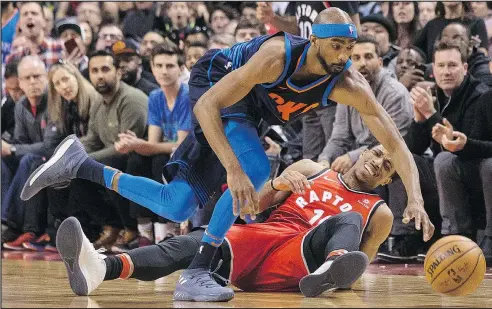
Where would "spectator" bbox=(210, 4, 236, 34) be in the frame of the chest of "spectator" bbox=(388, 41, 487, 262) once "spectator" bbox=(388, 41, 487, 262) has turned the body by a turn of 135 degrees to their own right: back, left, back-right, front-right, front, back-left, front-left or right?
front-left

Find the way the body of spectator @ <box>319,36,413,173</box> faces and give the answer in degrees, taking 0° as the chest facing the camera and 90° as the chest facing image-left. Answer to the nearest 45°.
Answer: approximately 45°

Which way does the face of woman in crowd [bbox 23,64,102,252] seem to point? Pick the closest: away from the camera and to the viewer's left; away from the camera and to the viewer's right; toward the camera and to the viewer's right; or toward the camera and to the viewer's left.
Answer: toward the camera and to the viewer's right

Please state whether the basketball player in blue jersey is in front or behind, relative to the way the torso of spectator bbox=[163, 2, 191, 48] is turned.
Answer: in front

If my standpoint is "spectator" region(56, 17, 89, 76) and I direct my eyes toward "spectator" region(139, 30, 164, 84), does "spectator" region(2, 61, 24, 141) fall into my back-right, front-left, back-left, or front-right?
back-right

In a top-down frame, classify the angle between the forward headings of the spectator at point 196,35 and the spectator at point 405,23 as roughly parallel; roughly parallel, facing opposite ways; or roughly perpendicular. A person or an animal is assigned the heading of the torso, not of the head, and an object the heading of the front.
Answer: roughly parallel

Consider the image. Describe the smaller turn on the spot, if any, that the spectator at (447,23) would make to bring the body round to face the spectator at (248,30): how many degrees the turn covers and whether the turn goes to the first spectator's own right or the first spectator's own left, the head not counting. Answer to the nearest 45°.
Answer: approximately 90° to the first spectator's own right

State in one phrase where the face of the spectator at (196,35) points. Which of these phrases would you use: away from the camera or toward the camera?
toward the camera

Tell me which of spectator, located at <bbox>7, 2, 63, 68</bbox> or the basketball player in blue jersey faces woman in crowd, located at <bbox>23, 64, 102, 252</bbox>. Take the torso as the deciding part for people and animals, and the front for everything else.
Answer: the spectator

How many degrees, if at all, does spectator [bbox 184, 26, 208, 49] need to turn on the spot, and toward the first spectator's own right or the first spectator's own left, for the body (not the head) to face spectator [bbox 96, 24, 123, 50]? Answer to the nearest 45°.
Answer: approximately 135° to the first spectator's own right

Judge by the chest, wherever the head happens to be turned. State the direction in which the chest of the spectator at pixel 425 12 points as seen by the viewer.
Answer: toward the camera

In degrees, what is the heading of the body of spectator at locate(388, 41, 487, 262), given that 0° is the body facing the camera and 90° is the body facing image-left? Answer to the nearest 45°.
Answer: approximately 45°

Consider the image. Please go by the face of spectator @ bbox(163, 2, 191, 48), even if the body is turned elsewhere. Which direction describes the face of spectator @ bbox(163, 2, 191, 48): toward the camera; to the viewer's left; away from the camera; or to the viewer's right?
toward the camera

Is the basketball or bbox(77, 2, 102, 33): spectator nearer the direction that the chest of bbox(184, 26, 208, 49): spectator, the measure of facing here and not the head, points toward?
the basketball

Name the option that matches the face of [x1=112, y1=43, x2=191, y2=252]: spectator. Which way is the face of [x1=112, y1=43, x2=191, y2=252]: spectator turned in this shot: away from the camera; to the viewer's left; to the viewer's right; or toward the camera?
toward the camera

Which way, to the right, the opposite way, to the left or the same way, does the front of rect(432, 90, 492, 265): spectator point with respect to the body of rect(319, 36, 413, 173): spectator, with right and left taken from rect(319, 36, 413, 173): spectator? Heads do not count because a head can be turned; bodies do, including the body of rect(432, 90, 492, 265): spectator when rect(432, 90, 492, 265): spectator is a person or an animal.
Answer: the same way

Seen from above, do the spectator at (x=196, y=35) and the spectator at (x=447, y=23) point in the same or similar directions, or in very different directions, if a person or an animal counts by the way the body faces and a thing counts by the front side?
same or similar directions
